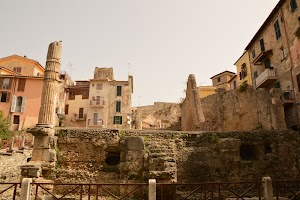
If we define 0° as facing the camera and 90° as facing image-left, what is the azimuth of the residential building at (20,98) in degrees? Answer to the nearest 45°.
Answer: approximately 0°

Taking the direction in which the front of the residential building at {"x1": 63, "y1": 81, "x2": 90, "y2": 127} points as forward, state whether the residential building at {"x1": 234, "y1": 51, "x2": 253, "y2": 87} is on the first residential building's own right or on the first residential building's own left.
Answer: on the first residential building's own left

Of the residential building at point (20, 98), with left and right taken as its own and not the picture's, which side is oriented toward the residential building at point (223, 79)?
left

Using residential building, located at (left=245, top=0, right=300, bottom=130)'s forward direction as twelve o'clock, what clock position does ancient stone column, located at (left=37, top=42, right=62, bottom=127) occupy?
The ancient stone column is roughly at 12 o'clock from the residential building.

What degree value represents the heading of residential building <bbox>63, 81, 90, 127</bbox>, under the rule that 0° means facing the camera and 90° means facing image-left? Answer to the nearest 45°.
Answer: approximately 0°

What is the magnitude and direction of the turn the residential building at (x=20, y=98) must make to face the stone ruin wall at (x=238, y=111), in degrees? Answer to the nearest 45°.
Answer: approximately 45° to its left

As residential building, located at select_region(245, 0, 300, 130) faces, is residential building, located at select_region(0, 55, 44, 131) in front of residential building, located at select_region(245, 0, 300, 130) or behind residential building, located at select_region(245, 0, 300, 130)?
in front

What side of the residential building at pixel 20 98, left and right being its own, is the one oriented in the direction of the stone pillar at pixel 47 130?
front

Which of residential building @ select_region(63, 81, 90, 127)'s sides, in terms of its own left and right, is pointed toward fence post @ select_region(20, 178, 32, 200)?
front

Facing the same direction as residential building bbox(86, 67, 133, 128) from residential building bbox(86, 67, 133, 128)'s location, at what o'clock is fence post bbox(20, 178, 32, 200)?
The fence post is roughly at 12 o'clock from the residential building.

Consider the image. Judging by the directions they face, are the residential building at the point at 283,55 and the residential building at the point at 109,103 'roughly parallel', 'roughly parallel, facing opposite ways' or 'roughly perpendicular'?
roughly perpendicular

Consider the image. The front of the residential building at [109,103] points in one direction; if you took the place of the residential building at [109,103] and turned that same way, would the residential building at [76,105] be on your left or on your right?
on your right
